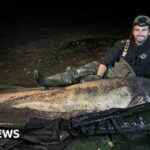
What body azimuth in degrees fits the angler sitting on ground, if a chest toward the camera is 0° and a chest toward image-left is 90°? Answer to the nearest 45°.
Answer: approximately 45°
